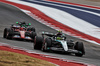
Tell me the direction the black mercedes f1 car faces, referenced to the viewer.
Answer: facing the viewer and to the right of the viewer
